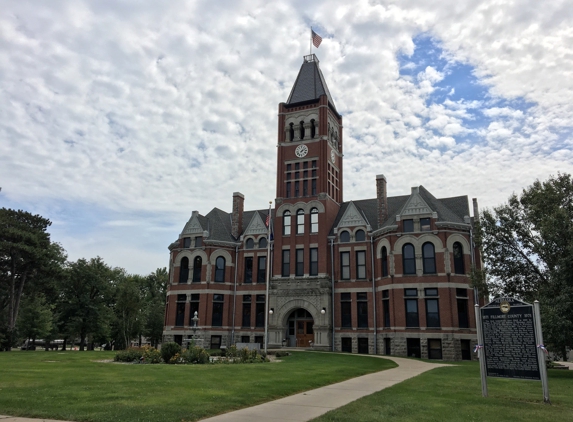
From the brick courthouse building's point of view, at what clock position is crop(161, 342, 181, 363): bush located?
The bush is roughly at 1 o'clock from the brick courthouse building.

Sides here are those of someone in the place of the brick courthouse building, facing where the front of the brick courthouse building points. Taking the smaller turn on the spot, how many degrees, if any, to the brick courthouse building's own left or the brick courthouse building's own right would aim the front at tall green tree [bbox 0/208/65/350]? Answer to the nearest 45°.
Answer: approximately 90° to the brick courthouse building's own right

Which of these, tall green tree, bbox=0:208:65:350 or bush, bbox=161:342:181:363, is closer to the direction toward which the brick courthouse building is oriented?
the bush

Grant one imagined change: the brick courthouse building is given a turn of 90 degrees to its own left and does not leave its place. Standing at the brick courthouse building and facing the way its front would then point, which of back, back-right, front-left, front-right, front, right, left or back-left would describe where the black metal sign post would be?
right

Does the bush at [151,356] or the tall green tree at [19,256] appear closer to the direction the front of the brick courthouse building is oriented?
the bush

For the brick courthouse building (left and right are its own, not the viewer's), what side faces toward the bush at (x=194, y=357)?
front

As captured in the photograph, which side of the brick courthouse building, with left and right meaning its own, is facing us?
front

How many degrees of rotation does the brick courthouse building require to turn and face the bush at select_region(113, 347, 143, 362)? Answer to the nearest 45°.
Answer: approximately 45° to its right
